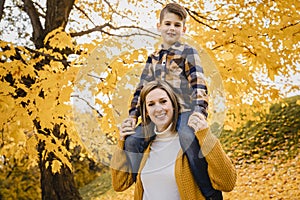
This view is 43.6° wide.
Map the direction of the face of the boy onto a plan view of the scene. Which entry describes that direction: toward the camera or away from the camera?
toward the camera

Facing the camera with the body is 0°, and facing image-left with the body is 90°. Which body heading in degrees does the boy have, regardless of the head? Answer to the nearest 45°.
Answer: approximately 0°

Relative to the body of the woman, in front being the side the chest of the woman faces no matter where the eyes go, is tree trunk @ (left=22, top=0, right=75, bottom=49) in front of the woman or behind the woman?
behind

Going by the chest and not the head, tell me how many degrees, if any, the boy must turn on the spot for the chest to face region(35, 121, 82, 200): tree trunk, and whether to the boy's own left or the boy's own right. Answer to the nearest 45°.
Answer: approximately 135° to the boy's own right

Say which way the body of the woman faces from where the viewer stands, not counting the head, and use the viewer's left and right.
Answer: facing the viewer
